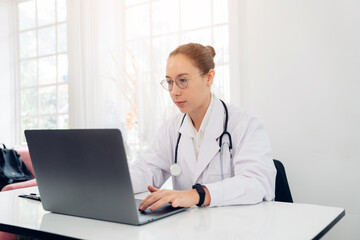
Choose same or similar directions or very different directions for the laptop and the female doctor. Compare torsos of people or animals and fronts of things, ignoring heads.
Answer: very different directions

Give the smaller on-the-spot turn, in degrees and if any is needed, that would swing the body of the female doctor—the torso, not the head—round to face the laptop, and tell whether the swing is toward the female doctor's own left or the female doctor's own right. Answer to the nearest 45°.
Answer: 0° — they already face it

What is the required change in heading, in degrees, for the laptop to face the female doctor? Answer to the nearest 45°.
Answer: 0° — it already faces them

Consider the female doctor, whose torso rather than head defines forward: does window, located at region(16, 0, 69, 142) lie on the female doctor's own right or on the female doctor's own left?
on the female doctor's own right

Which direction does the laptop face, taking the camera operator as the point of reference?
facing away from the viewer and to the right of the viewer

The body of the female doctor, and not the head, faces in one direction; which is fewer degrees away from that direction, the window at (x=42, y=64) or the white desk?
the white desk
